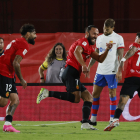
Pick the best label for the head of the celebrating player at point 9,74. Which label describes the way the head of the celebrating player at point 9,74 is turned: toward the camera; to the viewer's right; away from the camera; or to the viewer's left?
to the viewer's right

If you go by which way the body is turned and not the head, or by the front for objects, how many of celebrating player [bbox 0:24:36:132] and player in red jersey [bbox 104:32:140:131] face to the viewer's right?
1

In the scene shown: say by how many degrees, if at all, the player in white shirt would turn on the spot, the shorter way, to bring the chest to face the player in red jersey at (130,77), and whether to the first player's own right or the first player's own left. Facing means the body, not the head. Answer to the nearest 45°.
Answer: approximately 90° to the first player's own left

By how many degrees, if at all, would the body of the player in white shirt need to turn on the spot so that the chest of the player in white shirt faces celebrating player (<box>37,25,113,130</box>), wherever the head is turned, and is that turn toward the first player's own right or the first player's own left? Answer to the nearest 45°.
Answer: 0° — they already face them

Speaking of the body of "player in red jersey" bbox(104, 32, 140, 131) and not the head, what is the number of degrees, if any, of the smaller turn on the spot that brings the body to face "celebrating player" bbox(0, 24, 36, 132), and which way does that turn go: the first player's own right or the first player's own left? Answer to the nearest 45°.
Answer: approximately 45° to the first player's own left

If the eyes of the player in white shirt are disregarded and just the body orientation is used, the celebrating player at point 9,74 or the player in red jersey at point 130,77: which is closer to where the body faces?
the celebrating player

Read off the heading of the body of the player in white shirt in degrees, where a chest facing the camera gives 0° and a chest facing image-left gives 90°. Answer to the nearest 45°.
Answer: approximately 45°

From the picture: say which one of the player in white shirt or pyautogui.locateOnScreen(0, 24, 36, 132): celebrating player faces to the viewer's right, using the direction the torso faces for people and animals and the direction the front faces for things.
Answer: the celebrating player

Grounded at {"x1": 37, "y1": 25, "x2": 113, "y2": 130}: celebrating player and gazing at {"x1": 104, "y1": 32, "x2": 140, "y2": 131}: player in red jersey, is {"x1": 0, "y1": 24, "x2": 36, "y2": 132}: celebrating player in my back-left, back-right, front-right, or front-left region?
back-right

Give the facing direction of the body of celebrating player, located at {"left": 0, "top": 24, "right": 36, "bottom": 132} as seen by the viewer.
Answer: to the viewer's right
